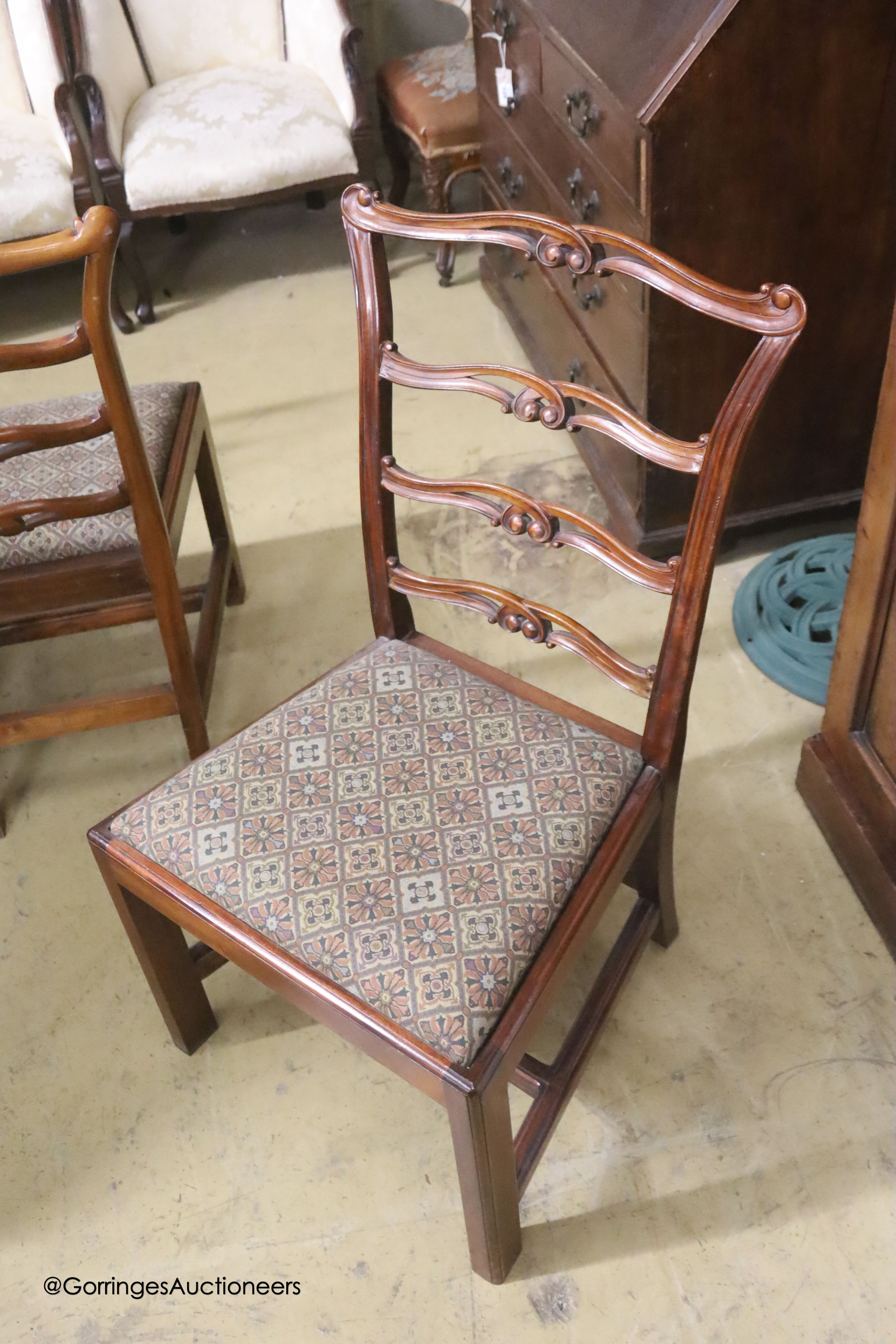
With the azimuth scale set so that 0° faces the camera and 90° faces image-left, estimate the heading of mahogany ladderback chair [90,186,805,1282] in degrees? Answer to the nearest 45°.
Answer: approximately 45°

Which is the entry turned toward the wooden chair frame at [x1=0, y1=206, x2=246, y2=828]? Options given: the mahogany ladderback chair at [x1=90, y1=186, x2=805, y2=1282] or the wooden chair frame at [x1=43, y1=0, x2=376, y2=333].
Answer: the wooden chair frame at [x1=43, y1=0, x2=376, y2=333]

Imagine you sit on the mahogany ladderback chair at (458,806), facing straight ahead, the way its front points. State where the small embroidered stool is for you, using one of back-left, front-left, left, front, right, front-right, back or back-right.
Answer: back-right

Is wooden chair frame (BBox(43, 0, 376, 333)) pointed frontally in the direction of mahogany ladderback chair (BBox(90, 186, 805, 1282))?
yes

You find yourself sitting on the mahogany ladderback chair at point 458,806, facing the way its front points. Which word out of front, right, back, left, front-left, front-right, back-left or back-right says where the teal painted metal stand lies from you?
back

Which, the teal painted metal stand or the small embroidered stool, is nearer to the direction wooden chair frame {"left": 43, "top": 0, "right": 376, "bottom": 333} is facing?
the teal painted metal stand

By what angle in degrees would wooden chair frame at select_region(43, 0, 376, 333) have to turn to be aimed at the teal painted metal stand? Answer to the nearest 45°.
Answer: approximately 45° to its left

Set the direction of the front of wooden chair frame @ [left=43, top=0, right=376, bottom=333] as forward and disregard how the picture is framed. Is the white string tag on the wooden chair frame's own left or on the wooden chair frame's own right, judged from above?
on the wooden chair frame's own left

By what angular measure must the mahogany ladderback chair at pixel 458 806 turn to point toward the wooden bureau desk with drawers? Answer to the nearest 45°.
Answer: approximately 180°

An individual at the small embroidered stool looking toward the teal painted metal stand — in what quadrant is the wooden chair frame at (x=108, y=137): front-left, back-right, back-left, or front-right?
back-right

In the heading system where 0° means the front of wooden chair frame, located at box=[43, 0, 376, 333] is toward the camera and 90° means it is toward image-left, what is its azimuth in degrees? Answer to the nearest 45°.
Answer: approximately 0°
